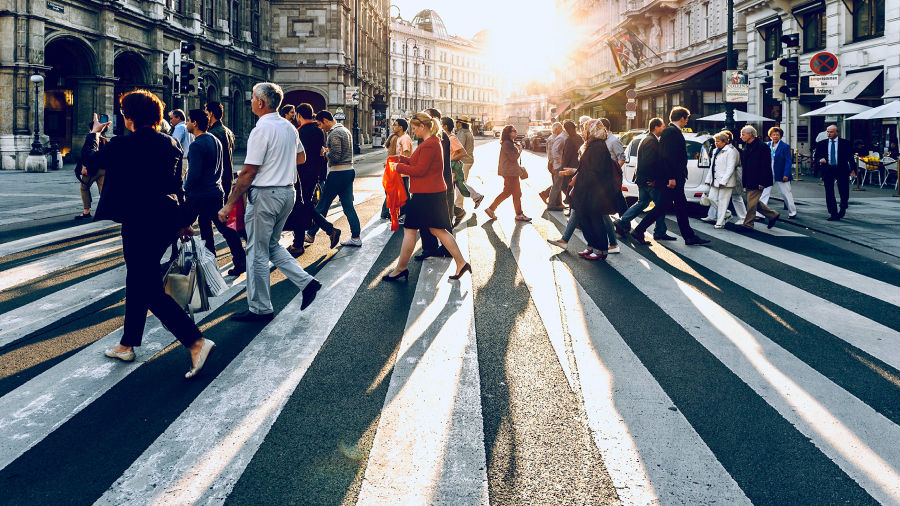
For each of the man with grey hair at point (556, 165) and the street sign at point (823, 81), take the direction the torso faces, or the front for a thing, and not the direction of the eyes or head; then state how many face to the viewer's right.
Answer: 0

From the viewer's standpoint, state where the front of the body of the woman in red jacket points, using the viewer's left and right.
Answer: facing to the left of the viewer

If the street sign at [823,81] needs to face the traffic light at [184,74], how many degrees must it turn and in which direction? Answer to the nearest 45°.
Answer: approximately 90° to its right

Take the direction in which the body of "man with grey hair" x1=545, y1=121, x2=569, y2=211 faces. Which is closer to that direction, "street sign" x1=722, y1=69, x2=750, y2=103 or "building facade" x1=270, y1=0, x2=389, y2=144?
the building facade

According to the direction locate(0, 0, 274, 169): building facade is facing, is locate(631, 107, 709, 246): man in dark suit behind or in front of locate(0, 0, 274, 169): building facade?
in front

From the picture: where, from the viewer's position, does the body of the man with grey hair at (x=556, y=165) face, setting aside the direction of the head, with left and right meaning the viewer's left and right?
facing to the left of the viewer
